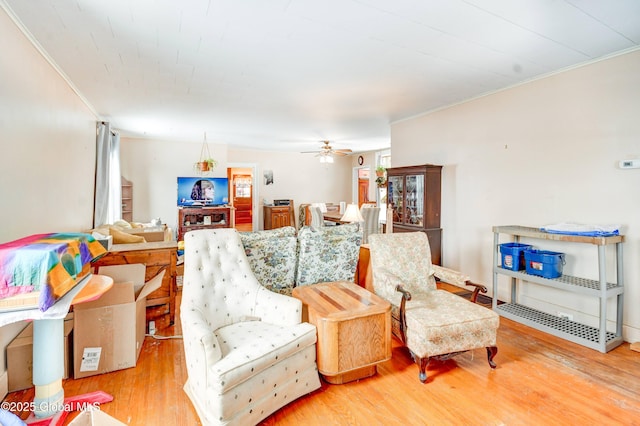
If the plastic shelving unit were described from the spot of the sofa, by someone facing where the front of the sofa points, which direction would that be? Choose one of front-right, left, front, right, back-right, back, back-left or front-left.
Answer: left

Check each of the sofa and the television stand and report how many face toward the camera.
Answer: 2

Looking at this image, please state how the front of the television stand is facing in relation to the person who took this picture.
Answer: facing the viewer

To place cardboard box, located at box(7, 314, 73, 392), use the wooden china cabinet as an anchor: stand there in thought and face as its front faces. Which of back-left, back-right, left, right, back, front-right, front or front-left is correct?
front

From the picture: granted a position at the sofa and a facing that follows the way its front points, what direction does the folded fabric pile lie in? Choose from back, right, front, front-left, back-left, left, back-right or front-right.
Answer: left

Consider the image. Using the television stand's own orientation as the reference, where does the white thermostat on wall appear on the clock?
The white thermostat on wall is roughly at 11 o'clock from the television stand.

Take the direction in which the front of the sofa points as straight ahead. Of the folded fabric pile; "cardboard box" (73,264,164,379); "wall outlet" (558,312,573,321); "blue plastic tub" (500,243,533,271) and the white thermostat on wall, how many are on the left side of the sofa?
4

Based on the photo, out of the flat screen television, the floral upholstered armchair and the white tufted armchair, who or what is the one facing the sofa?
the flat screen television

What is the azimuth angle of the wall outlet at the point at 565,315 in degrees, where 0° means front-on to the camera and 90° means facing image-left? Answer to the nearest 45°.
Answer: approximately 45°

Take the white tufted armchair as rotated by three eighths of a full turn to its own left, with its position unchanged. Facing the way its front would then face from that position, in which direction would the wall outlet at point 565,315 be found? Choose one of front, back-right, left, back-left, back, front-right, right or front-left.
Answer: right

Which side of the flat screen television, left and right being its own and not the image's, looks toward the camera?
front

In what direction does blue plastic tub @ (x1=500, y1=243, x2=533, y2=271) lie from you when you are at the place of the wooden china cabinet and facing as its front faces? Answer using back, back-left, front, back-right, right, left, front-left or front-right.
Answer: left

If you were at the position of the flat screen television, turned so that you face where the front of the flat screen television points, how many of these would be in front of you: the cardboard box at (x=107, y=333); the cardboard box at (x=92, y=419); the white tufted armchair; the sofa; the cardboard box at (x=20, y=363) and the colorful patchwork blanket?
6

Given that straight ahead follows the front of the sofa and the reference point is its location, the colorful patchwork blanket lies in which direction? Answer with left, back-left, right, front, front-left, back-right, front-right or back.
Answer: front-right
